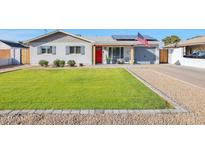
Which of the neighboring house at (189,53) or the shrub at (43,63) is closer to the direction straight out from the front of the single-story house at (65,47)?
the shrub

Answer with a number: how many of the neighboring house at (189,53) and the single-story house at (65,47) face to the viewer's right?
0

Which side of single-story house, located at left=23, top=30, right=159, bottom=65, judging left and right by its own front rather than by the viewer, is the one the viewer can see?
front

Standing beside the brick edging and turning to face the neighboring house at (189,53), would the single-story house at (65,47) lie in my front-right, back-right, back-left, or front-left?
front-left

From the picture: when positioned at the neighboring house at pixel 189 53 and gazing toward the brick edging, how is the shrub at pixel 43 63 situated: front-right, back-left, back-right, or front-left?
front-right

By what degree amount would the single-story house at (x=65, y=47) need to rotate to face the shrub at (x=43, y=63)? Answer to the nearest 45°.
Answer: approximately 45° to its right

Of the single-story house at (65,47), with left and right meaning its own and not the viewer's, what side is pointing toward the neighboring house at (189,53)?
left

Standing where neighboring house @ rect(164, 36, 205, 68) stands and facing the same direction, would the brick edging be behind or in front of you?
in front

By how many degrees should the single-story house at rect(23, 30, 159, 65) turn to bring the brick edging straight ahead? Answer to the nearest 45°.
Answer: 0° — it already faces it

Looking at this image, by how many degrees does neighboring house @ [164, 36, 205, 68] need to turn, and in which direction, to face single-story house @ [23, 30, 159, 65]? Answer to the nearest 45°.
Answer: approximately 45° to its right
